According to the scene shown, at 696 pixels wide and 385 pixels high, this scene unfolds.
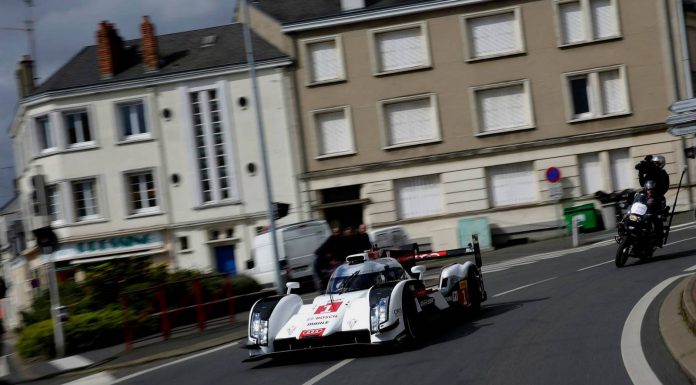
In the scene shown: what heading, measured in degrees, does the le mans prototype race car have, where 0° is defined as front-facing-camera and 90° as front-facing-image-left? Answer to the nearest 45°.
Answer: approximately 45°

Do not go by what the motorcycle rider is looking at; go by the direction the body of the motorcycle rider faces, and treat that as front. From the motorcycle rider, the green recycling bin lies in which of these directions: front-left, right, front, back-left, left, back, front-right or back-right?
back-right

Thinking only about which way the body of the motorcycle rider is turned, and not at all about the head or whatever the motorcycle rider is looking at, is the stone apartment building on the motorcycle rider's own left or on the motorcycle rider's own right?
on the motorcycle rider's own right

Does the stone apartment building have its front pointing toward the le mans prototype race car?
yes

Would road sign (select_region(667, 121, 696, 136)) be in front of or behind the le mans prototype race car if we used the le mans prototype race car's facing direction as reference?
behind

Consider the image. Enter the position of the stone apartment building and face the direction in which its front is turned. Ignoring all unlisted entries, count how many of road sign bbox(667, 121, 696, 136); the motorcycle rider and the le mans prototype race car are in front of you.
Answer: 3

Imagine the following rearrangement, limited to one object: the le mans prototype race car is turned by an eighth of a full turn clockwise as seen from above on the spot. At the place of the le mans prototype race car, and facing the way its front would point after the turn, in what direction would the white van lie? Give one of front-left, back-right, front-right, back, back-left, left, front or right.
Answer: right

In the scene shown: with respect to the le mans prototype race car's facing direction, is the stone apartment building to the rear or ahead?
to the rear
